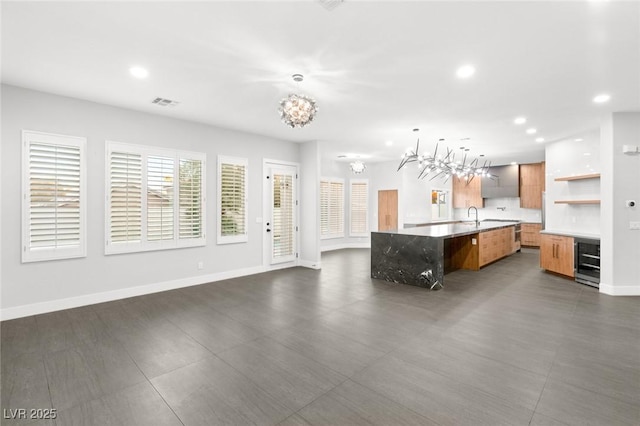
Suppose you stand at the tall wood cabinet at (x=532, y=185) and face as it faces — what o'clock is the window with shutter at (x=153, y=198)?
The window with shutter is roughly at 1 o'clock from the tall wood cabinet.

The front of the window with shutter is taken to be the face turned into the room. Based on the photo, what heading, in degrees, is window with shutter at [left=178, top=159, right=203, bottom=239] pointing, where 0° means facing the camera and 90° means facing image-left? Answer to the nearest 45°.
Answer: approximately 315°

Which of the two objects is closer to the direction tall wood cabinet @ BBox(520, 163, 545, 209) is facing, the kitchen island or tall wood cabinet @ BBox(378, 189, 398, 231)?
the kitchen island

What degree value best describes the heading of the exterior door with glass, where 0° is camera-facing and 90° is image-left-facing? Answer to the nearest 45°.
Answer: approximately 315°

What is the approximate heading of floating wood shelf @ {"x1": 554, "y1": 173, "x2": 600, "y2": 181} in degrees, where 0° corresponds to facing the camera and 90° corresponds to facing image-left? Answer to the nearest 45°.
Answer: approximately 45°

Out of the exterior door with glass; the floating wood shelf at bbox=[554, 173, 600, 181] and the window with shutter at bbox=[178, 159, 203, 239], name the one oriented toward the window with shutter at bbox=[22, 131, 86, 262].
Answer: the floating wood shelf

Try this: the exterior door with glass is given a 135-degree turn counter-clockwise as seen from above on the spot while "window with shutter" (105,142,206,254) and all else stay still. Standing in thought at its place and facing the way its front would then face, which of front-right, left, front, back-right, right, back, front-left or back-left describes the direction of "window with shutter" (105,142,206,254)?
back-left

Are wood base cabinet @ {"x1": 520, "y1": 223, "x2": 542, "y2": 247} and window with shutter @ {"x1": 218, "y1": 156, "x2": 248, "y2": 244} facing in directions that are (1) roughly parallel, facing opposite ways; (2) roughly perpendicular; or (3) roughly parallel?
roughly perpendicular

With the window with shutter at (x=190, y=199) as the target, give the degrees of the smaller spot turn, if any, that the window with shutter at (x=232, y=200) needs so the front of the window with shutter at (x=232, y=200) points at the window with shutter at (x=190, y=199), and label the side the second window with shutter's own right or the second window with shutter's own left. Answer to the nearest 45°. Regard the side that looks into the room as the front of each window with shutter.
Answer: approximately 90° to the second window with shutter's own right

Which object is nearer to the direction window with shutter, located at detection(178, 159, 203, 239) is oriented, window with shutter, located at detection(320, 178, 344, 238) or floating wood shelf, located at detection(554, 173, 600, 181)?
the floating wood shelf

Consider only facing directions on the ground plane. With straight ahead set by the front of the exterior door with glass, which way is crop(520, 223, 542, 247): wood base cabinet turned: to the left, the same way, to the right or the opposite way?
to the right
